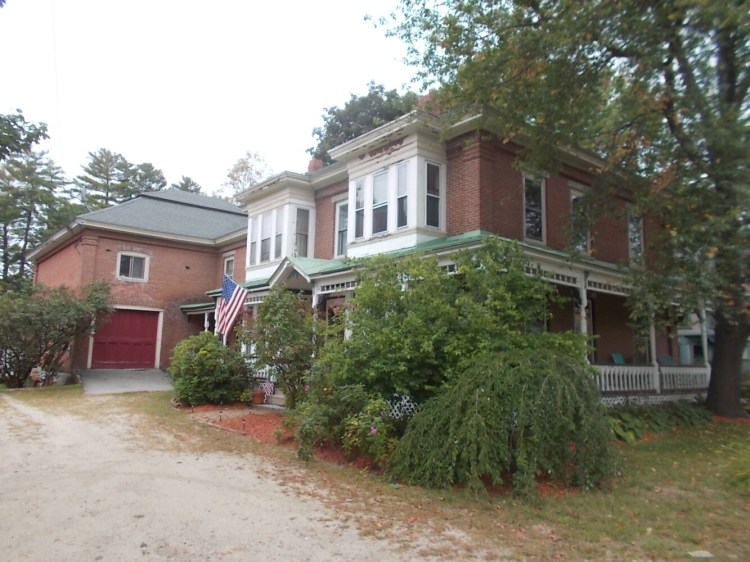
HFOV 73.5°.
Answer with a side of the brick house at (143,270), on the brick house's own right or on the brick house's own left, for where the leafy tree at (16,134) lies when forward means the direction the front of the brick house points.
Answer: on the brick house's own right

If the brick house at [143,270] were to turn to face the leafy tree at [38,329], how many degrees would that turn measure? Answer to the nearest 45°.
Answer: approximately 90° to its right
